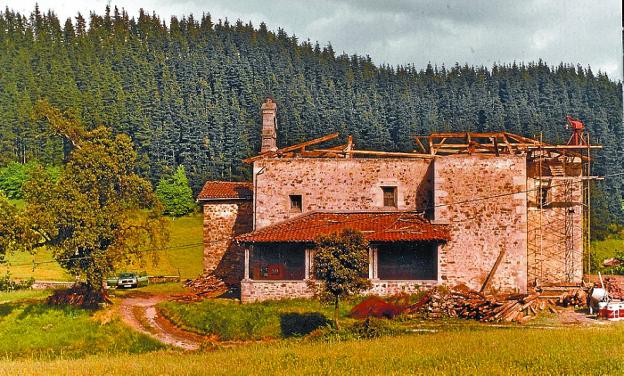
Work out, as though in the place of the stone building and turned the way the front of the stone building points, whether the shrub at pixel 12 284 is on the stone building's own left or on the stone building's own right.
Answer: on the stone building's own right

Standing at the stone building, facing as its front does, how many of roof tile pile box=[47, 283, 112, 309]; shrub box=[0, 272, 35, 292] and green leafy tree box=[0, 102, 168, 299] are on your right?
3

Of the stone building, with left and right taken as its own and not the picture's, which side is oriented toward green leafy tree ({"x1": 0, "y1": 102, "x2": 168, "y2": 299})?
right

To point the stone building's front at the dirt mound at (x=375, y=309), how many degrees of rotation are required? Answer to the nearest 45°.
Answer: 0° — it already faces it

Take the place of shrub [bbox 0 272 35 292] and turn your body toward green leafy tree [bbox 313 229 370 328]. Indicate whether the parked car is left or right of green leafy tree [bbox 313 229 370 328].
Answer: left

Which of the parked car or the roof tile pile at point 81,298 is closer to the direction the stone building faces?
the roof tile pile

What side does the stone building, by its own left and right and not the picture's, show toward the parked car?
right

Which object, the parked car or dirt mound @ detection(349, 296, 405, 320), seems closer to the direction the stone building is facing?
the dirt mound

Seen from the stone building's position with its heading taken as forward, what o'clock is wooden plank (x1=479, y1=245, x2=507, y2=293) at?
The wooden plank is roughly at 10 o'clock from the stone building.

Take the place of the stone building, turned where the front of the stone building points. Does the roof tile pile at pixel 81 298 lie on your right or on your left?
on your right

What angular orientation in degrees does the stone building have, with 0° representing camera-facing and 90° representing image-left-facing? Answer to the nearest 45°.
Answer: approximately 0°
